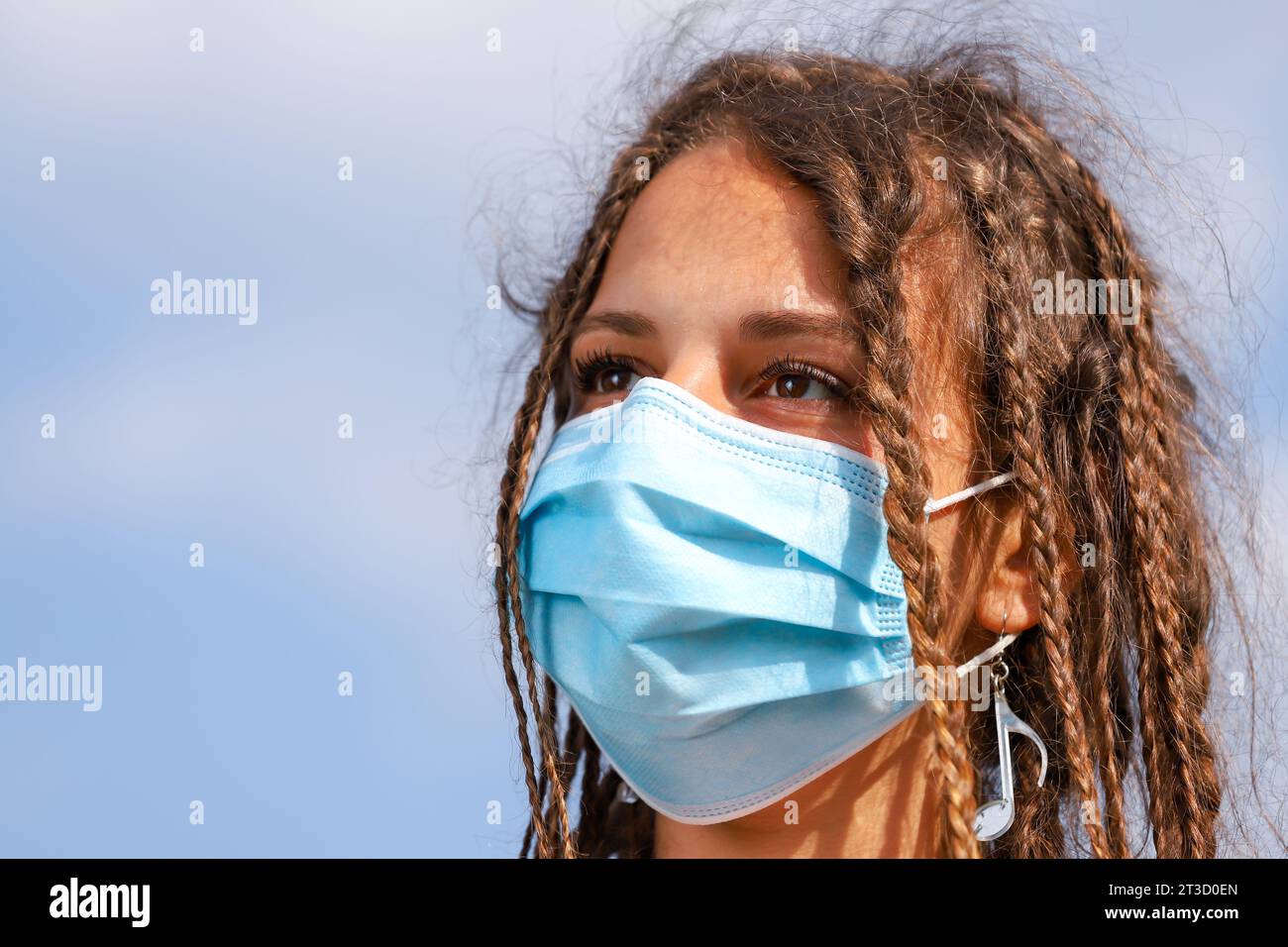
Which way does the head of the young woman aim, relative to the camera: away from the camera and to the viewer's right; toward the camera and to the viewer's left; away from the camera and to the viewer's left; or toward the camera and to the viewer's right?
toward the camera and to the viewer's left
